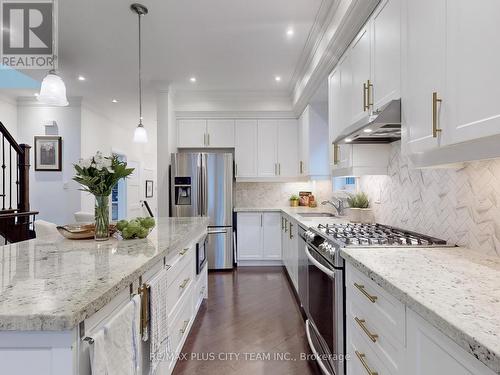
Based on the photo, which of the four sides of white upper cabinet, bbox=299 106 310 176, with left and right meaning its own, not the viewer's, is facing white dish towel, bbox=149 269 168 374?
left

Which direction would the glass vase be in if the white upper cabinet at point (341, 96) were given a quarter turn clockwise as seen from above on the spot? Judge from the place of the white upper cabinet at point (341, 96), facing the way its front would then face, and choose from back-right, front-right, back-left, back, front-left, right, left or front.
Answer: back-left

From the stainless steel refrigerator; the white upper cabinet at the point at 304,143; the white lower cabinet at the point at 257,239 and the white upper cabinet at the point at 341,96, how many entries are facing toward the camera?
2

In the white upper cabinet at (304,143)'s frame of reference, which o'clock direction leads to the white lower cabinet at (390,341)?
The white lower cabinet is roughly at 9 o'clock from the white upper cabinet.

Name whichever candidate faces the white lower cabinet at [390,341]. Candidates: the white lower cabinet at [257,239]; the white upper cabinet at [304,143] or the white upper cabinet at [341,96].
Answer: the white lower cabinet at [257,239]

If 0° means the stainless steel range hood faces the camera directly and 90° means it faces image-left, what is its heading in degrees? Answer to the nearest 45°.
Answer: approximately 45°

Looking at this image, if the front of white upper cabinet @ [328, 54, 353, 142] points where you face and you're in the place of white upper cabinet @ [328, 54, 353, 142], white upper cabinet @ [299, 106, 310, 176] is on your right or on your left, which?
on your right

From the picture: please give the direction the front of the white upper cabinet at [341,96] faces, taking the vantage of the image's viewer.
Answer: facing to the left of the viewer

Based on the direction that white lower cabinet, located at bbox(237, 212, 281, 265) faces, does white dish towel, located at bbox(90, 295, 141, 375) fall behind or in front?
in front

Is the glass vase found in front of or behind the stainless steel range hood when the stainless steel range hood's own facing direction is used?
in front

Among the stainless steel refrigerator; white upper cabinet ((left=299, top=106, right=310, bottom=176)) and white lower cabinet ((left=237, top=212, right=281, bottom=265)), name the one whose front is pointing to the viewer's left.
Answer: the white upper cabinet

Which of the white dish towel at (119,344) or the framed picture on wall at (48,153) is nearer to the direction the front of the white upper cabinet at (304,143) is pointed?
the framed picture on wall

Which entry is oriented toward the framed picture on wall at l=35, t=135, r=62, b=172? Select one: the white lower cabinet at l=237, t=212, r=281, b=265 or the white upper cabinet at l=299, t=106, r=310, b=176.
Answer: the white upper cabinet

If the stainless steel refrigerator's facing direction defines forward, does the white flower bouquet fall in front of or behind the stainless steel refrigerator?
in front
